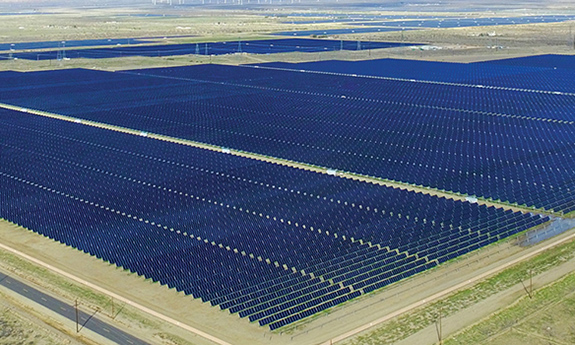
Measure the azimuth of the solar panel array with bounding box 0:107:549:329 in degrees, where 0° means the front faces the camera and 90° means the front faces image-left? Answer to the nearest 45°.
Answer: approximately 315°

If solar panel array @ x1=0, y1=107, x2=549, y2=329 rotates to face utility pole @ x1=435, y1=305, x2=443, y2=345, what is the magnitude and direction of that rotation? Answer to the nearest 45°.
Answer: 0° — it already faces it
